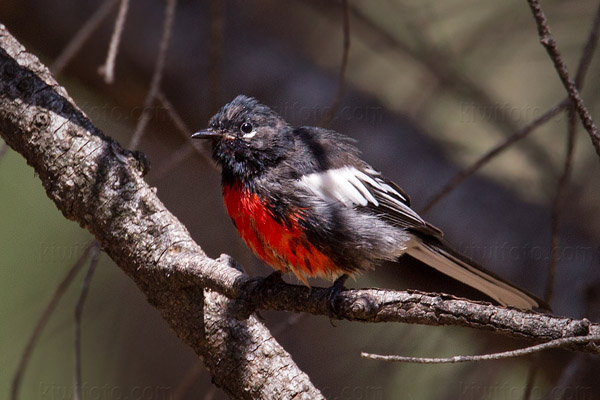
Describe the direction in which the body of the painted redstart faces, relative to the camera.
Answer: to the viewer's left

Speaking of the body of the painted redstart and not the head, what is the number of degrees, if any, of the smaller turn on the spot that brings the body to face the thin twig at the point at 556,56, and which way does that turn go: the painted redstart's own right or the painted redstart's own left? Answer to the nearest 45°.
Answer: approximately 135° to the painted redstart's own left
